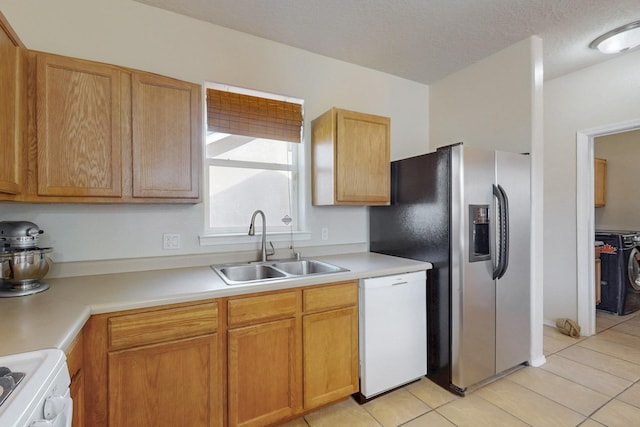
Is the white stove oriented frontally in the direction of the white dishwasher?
yes

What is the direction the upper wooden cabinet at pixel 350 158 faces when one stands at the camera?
facing the viewer and to the right of the viewer

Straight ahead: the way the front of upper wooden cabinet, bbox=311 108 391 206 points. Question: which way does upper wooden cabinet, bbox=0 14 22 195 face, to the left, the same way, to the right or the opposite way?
to the left

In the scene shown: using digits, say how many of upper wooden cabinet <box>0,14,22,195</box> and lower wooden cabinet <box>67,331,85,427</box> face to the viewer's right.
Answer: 2

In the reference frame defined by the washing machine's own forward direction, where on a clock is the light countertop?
The light countertop is roughly at 2 o'clock from the washing machine.

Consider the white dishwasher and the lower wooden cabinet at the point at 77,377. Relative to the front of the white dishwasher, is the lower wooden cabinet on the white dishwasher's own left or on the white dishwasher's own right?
on the white dishwasher's own right

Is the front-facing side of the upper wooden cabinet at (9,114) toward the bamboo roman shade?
yes

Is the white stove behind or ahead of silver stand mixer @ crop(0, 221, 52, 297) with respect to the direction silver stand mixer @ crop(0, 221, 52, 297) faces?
ahead

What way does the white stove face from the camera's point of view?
to the viewer's right

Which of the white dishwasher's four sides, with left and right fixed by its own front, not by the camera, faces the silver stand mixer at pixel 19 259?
right

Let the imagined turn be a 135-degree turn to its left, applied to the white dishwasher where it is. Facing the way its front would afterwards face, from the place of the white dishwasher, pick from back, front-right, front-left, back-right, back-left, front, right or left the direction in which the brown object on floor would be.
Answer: front-right

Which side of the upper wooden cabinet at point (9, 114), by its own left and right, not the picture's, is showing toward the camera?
right

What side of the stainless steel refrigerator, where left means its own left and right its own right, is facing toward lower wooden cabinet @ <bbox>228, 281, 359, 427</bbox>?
right

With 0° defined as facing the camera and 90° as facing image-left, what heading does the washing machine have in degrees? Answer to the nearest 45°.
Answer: approximately 315°

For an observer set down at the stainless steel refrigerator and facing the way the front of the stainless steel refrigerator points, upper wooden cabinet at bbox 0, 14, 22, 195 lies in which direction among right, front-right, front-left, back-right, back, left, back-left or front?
right
